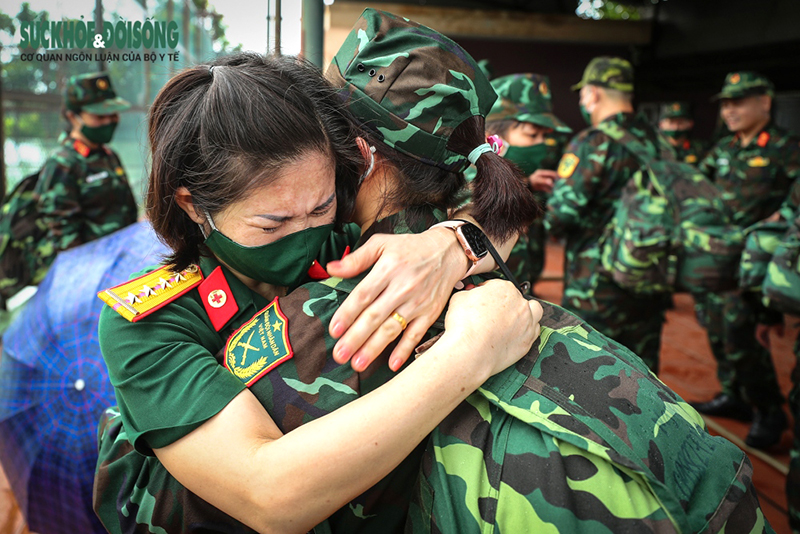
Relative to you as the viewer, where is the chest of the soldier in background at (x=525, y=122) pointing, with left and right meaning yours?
facing the viewer and to the right of the viewer

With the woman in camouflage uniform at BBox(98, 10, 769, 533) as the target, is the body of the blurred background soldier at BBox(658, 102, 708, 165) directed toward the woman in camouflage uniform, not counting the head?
yes

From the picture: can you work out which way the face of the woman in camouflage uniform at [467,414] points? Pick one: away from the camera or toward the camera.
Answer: away from the camera

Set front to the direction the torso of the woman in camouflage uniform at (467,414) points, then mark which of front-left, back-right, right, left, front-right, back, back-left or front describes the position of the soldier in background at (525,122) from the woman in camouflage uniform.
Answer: front-right

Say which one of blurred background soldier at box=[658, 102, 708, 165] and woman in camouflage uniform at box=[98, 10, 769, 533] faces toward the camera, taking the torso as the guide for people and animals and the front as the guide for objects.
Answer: the blurred background soldier

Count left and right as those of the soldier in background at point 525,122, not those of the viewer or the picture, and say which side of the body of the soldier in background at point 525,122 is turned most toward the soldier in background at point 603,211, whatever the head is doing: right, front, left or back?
left

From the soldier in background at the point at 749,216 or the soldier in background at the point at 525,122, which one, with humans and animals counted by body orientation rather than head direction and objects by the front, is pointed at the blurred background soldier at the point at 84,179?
the soldier in background at the point at 749,216

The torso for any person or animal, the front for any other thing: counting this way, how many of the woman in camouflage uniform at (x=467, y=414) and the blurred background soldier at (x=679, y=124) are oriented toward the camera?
1

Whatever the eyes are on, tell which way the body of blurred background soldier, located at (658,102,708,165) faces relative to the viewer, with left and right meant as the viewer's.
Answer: facing the viewer

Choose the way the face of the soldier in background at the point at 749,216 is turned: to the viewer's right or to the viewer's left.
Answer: to the viewer's left

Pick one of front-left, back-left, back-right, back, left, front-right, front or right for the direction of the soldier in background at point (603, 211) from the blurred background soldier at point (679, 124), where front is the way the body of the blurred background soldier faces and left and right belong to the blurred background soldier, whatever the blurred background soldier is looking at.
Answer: front

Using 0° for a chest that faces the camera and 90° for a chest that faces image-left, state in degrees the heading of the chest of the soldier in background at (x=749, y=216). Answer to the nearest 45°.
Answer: approximately 45°

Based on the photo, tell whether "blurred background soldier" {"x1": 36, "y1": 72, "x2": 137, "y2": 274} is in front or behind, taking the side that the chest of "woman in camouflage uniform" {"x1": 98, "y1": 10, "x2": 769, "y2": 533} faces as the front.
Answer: in front

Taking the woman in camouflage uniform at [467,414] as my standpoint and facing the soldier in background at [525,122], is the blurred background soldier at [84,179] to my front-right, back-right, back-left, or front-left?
front-left
